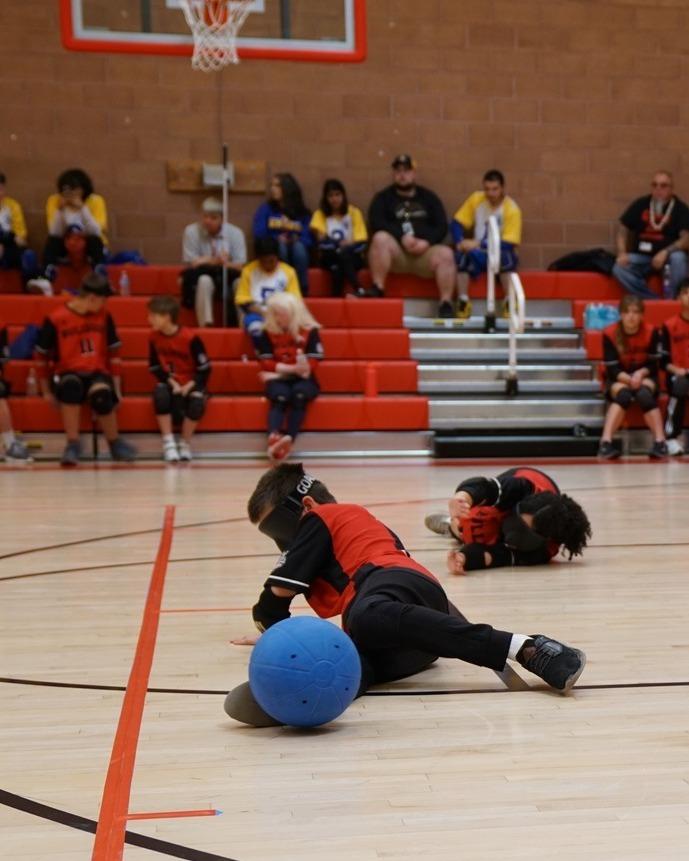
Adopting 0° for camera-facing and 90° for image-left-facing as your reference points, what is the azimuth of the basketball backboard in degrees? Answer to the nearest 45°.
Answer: approximately 0°

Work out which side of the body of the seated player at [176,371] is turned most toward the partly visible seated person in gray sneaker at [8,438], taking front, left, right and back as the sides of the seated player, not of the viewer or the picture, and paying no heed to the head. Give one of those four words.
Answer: right

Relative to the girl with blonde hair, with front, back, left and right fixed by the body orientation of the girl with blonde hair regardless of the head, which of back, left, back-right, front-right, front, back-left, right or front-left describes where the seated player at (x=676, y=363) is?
left

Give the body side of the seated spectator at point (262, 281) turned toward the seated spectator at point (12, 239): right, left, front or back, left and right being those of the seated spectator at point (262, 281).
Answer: right

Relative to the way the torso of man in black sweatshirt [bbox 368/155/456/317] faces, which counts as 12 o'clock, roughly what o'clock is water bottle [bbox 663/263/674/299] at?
The water bottle is roughly at 9 o'clock from the man in black sweatshirt.

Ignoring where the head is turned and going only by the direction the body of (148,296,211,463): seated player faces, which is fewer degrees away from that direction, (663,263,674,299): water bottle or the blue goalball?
the blue goalball
